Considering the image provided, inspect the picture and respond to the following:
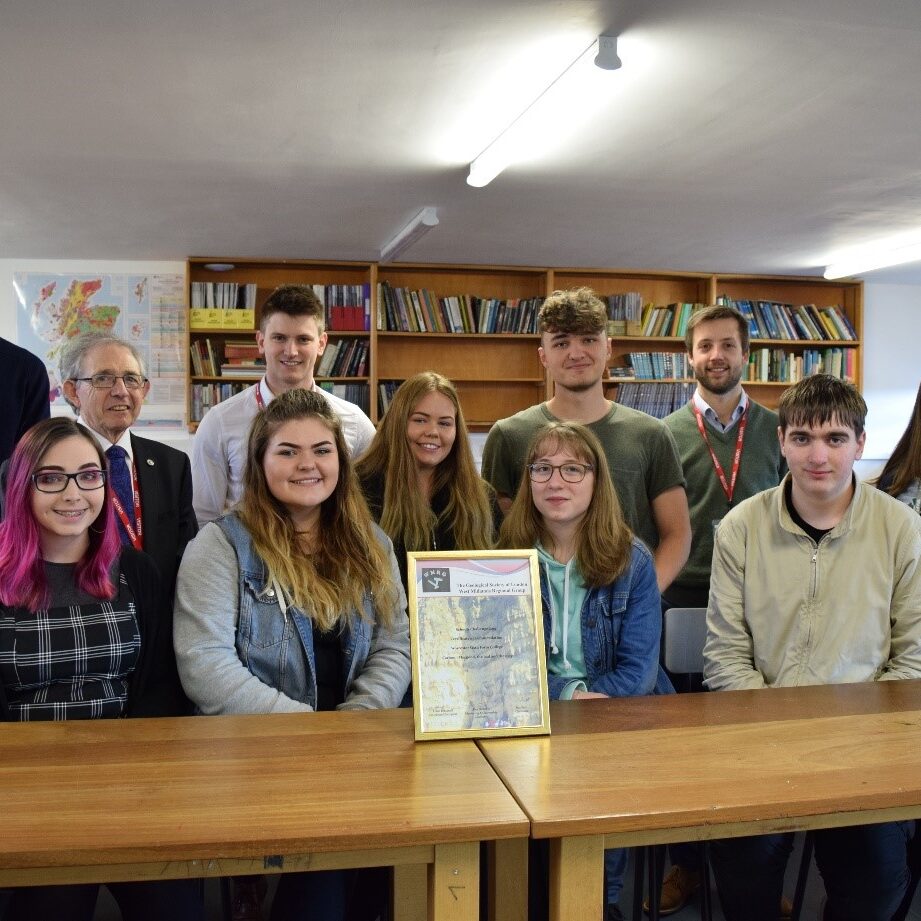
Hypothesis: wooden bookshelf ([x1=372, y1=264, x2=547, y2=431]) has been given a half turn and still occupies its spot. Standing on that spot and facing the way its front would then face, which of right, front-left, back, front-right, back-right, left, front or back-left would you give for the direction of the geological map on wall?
left

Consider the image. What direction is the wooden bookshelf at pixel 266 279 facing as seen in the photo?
toward the camera

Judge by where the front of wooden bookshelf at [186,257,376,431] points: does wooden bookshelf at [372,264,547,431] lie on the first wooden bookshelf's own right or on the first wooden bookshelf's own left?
on the first wooden bookshelf's own left

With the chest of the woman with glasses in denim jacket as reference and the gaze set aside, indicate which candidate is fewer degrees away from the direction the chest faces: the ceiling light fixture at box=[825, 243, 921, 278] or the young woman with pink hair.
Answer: the young woman with pink hair

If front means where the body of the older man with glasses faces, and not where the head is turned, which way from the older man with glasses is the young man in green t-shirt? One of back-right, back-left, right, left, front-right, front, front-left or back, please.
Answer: left

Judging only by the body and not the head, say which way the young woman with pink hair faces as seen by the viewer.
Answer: toward the camera

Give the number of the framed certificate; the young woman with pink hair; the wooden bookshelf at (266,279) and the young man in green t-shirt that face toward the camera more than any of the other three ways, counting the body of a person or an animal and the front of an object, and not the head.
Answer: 4

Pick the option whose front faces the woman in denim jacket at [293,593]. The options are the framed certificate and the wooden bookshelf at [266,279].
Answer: the wooden bookshelf

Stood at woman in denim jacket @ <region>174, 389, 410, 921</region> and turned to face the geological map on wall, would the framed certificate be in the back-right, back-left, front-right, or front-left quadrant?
back-right

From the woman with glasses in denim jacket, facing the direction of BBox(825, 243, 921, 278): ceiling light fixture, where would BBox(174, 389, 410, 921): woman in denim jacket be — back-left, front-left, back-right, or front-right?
back-left

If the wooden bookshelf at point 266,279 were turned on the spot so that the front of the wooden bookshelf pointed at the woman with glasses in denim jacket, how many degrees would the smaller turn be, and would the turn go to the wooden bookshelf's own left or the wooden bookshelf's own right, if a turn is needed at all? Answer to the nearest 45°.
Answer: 0° — it already faces them

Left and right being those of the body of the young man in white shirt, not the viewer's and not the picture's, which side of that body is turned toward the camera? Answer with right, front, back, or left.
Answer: front

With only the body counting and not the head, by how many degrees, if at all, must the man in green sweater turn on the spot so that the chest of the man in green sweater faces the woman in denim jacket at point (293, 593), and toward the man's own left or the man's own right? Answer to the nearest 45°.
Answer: approximately 45° to the man's own right

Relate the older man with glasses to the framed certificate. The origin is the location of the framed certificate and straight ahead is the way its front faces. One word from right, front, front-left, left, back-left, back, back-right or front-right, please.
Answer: back-right

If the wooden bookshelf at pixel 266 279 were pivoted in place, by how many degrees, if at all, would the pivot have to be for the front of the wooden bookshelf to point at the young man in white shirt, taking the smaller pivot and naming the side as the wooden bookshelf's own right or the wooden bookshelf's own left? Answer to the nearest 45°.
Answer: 0° — it already faces them
